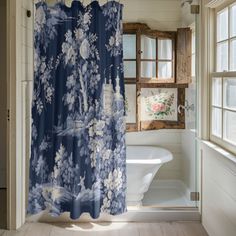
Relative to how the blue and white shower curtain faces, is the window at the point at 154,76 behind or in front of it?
behind

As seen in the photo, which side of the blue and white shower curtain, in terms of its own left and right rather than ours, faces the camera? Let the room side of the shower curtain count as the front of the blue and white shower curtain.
front

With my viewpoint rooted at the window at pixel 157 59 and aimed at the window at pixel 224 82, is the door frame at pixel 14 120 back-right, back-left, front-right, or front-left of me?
front-right

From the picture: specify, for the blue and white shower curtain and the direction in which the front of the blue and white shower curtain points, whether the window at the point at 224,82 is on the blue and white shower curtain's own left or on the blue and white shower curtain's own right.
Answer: on the blue and white shower curtain's own left
